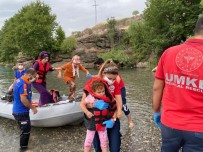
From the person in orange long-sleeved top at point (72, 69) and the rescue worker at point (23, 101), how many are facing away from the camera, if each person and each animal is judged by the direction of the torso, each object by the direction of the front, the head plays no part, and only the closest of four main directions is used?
0

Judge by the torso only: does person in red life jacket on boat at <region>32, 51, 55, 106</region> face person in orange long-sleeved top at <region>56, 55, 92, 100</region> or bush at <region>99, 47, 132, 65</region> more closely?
the person in orange long-sleeved top

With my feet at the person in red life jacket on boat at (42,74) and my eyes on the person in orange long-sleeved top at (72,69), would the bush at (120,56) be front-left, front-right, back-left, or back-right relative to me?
front-left

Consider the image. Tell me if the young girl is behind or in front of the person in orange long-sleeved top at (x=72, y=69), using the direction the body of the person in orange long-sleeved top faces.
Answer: in front

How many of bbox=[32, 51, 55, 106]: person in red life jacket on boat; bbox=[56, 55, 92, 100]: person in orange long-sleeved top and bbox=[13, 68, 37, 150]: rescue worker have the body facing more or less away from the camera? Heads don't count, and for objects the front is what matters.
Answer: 0

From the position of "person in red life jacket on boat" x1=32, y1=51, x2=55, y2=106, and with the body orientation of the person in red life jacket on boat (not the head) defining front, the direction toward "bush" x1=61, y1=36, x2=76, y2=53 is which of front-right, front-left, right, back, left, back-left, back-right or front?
back-left

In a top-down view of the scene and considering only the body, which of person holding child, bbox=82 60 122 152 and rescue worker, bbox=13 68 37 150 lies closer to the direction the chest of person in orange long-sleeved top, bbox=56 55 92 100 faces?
the person holding child

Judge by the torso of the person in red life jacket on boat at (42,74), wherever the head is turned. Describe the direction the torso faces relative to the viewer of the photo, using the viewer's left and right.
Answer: facing the viewer and to the right of the viewer
